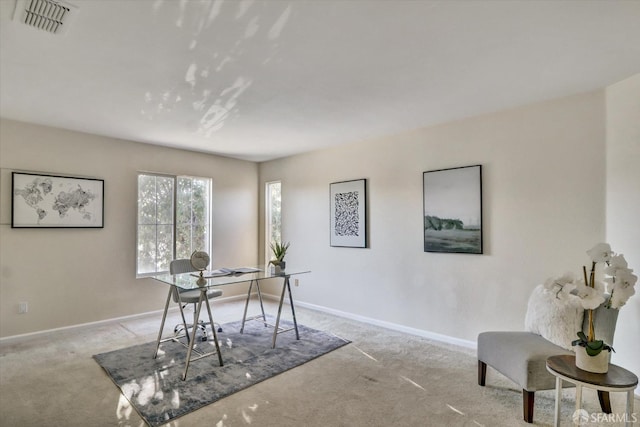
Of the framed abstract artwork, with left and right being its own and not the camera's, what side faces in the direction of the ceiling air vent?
front

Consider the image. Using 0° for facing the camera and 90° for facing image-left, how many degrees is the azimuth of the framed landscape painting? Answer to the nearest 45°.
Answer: approximately 45°

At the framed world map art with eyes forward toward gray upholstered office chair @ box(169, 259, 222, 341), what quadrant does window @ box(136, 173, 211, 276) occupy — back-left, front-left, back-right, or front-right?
front-left

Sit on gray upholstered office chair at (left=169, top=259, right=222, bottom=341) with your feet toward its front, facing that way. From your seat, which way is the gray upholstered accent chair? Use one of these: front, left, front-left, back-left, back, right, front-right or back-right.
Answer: front

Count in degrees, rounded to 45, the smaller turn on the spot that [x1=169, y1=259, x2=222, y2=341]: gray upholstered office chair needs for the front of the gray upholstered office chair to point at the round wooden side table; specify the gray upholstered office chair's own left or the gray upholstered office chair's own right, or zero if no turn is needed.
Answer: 0° — it already faces it

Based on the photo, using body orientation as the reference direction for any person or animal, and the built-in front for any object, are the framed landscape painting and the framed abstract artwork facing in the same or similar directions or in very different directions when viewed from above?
same or similar directions

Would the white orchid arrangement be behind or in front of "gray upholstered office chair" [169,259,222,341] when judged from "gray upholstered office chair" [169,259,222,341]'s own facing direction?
in front

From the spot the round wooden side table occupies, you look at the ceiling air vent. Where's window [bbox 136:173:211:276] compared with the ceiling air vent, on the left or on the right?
right

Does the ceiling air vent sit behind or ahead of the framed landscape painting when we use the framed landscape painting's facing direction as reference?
ahead

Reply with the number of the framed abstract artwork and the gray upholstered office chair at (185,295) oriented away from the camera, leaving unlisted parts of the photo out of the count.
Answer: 0

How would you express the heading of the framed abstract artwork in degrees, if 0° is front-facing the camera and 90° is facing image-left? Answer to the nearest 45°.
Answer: approximately 45°

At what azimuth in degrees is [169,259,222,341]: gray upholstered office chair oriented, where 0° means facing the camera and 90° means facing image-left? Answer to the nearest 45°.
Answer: approximately 315°

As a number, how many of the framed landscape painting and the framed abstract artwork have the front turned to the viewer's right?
0
